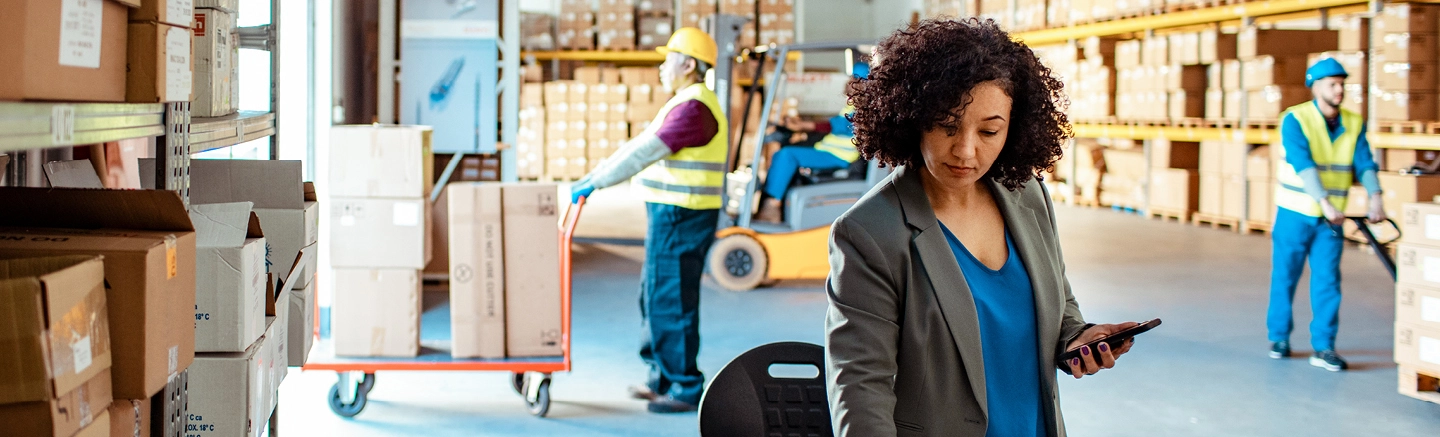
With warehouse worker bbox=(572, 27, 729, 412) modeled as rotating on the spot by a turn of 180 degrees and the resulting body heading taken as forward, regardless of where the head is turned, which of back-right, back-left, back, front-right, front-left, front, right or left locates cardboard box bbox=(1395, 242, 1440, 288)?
front

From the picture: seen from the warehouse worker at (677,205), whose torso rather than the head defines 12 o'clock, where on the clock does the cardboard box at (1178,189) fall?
The cardboard box is roughly at 4 o'clock from the warehouse worker.

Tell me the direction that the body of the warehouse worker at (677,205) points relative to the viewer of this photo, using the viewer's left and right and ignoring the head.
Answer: facing to the left of the viewer

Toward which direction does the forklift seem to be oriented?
to the viewer's left

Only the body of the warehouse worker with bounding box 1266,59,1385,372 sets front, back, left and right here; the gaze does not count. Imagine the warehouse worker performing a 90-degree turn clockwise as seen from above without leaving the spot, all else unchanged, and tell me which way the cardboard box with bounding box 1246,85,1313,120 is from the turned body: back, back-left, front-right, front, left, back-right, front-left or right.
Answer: back-right

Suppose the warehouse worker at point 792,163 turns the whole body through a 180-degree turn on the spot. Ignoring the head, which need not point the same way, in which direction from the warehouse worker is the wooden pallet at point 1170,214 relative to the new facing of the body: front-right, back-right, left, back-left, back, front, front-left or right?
front-left

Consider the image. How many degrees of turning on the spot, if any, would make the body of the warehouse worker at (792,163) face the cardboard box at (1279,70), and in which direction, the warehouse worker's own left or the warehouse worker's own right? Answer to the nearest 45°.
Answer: approximately 135° to the warehouse worker's own right

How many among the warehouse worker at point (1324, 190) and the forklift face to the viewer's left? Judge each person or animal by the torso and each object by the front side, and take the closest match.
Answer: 1

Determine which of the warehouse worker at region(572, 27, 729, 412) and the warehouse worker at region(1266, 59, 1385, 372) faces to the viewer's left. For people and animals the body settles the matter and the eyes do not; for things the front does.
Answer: the warehouse worker at region(572, 27, 729, 412)

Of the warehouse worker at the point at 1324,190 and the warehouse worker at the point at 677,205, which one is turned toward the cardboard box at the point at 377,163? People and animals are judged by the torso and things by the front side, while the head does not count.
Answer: the warehouse worker at the point at 677,205

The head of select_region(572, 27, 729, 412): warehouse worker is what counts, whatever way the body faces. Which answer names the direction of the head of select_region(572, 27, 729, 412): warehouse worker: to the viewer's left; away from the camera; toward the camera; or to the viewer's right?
to the viewer's left

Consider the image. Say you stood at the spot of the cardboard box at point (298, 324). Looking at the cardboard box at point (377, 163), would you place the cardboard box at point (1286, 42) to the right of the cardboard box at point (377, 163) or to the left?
right

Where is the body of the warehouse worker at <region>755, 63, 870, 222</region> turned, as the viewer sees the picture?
to the viewer's left

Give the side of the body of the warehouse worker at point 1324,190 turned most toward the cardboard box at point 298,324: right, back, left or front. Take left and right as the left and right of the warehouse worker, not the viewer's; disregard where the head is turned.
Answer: right

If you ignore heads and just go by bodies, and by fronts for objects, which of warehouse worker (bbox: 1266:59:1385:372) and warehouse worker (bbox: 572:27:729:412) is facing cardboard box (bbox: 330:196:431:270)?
warehouse worker (bbox: 572:27:729:412)
